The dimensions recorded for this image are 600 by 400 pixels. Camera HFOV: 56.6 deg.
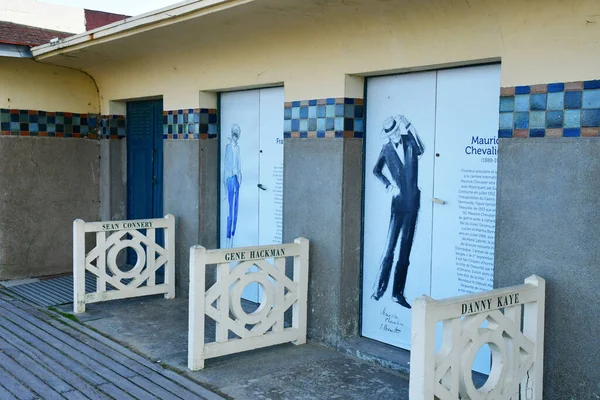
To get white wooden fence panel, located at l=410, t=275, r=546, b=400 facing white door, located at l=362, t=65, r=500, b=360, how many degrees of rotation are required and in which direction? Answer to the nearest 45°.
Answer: approximately 135° to its left

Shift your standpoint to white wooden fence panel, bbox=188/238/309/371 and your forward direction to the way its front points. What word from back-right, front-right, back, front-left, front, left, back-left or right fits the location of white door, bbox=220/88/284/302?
back-left

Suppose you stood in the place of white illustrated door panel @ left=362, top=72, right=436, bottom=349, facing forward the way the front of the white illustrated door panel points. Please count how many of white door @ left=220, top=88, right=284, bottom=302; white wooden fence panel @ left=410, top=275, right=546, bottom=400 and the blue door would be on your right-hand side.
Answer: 2

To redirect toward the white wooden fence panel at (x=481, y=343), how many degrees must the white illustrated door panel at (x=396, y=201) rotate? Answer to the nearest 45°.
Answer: approximately 45° to its left

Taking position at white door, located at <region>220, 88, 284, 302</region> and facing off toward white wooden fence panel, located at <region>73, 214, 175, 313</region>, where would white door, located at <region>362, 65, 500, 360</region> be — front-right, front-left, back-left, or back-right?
back-left
